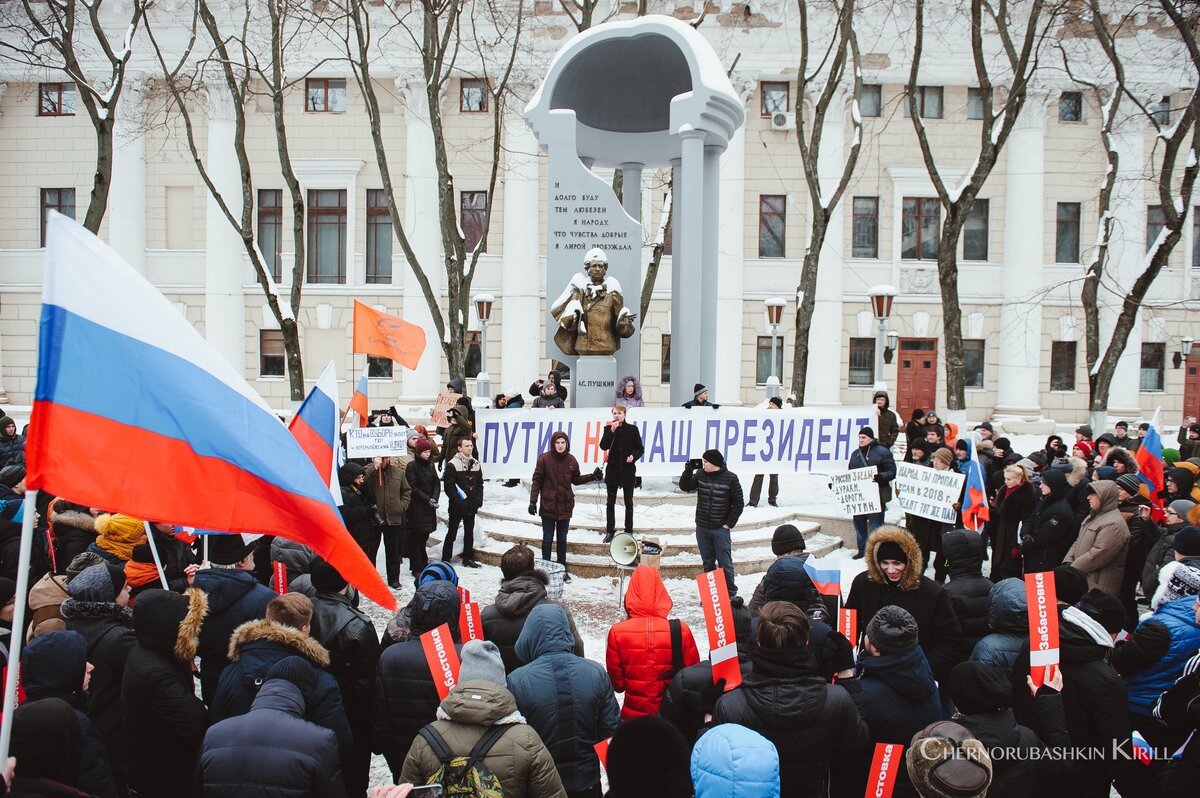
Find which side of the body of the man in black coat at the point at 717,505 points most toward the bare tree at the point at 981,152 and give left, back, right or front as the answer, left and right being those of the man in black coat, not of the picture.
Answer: back

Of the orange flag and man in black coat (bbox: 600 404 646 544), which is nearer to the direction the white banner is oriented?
the man in black coat

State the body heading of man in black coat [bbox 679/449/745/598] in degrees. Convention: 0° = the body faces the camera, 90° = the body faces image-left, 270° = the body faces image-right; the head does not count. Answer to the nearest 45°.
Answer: approximately 45°

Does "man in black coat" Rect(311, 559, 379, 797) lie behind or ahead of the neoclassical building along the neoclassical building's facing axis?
ahead

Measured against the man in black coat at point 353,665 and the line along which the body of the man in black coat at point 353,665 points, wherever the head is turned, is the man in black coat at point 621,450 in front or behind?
in front

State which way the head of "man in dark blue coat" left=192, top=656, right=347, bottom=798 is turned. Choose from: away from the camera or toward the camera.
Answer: away from the camera

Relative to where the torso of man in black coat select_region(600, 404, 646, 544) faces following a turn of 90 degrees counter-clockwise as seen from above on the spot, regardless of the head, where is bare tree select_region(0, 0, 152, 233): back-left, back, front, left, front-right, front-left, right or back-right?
back-left

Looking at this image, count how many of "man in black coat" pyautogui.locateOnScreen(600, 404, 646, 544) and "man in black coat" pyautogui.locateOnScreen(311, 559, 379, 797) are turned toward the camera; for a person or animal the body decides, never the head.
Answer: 1

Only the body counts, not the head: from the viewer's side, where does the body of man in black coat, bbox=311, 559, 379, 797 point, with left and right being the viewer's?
facing away from the viewer and to the right of the viewer

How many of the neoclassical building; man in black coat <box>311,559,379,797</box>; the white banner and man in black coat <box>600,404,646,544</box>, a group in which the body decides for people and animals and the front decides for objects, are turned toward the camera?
3

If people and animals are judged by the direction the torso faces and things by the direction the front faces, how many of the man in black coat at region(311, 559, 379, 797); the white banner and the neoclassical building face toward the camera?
2

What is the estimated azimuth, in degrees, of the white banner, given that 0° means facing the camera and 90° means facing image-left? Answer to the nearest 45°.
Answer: approximately 0°
